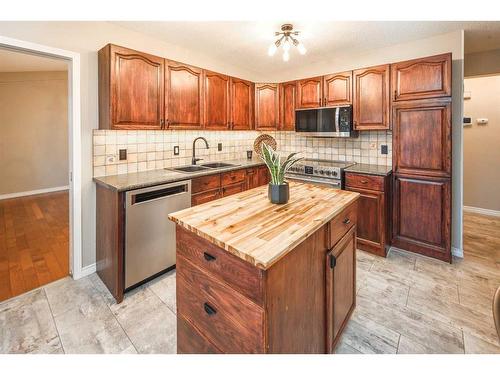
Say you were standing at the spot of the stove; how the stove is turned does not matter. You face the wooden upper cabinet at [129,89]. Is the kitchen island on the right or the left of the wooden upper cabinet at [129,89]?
left

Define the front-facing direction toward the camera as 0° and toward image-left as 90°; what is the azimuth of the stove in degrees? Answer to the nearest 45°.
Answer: approximately 45°

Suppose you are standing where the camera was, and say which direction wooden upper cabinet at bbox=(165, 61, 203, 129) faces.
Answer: facing the viewer and to the right of the viewer

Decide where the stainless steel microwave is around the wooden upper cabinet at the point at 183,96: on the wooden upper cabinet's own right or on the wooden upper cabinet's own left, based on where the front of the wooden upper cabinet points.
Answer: on the wooden upper cabinet's own left

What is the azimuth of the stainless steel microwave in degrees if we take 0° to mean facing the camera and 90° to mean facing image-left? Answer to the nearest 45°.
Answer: approximately 45°

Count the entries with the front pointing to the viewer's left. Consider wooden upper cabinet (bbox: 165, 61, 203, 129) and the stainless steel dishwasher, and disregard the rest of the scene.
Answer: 0
